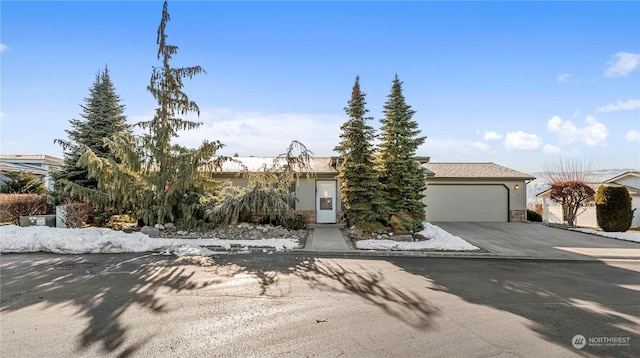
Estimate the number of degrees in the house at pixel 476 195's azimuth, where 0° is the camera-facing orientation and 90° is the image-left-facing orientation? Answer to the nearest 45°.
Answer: approximately 0°

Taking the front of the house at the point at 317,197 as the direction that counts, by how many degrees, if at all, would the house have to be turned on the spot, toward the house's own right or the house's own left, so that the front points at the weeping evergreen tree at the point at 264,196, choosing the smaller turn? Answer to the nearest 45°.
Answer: approximately 45° to the house's own right

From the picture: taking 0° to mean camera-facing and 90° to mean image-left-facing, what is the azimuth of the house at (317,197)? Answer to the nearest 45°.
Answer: approximately 0°

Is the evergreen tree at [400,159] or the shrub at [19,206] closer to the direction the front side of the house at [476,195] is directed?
the evergreen tree

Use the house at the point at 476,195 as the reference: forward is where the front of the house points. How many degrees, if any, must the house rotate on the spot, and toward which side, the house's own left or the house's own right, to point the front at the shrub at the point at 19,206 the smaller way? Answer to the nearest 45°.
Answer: approximately 90° to the house's own right

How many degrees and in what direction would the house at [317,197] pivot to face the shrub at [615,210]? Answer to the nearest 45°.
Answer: approximately 90° to its left

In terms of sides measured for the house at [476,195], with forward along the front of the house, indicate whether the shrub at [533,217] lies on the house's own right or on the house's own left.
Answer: on the house's own left

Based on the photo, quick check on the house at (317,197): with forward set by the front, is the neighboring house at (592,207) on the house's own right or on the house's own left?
on the house's own left

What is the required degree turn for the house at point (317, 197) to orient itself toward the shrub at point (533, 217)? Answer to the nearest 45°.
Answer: approximately 90° to its left
